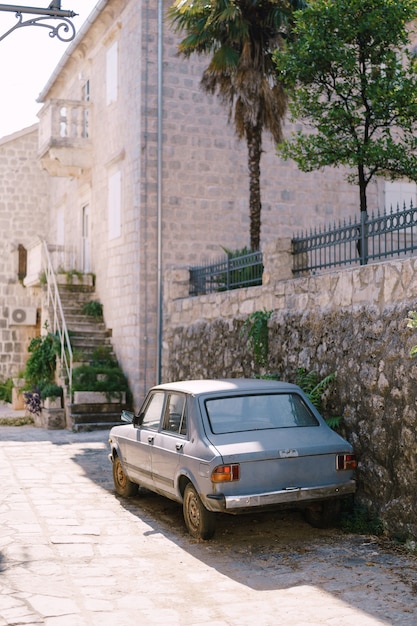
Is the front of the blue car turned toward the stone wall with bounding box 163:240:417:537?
no

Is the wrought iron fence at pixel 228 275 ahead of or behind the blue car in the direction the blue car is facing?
ahead

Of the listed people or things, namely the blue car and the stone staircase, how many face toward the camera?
1

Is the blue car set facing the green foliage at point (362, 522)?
no

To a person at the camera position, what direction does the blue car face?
facing away from the viewer and to the left of the viewer

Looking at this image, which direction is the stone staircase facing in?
toward the camera

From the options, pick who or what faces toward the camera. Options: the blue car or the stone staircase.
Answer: the stone staircase
